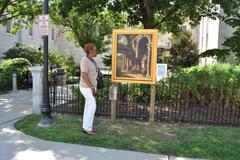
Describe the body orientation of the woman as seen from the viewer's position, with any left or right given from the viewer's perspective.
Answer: facing to the right of the viewer

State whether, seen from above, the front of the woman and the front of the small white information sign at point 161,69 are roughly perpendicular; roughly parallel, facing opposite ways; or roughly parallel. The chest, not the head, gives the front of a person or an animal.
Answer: roughly perpendicular

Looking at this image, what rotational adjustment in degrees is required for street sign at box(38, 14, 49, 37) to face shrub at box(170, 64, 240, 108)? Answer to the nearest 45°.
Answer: approximately 90° to its left

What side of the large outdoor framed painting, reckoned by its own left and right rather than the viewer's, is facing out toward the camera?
front

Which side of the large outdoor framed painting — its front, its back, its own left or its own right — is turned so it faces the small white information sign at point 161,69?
left

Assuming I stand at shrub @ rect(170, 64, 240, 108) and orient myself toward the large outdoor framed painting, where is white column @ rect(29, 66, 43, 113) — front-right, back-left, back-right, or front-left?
front-right

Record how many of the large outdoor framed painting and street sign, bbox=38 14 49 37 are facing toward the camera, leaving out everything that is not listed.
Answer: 2

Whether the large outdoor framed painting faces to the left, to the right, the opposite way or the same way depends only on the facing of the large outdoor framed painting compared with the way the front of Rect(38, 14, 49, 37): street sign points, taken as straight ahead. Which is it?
the same way

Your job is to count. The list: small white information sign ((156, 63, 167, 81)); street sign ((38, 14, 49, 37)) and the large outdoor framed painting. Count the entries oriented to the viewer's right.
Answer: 0

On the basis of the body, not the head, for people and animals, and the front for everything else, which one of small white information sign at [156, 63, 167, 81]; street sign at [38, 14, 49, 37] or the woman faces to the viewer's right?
the woman

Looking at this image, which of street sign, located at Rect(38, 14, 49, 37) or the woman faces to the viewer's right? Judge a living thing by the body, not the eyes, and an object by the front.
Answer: the woman

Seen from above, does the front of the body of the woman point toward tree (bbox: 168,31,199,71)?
no

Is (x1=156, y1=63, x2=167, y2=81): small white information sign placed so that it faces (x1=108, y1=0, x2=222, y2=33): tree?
no

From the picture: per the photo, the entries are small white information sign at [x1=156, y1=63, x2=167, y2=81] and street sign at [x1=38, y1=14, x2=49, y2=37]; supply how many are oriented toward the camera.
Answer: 2

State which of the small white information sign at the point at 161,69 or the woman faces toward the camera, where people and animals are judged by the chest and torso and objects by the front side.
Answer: the small white information sign

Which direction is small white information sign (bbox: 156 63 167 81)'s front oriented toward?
toward the camera
